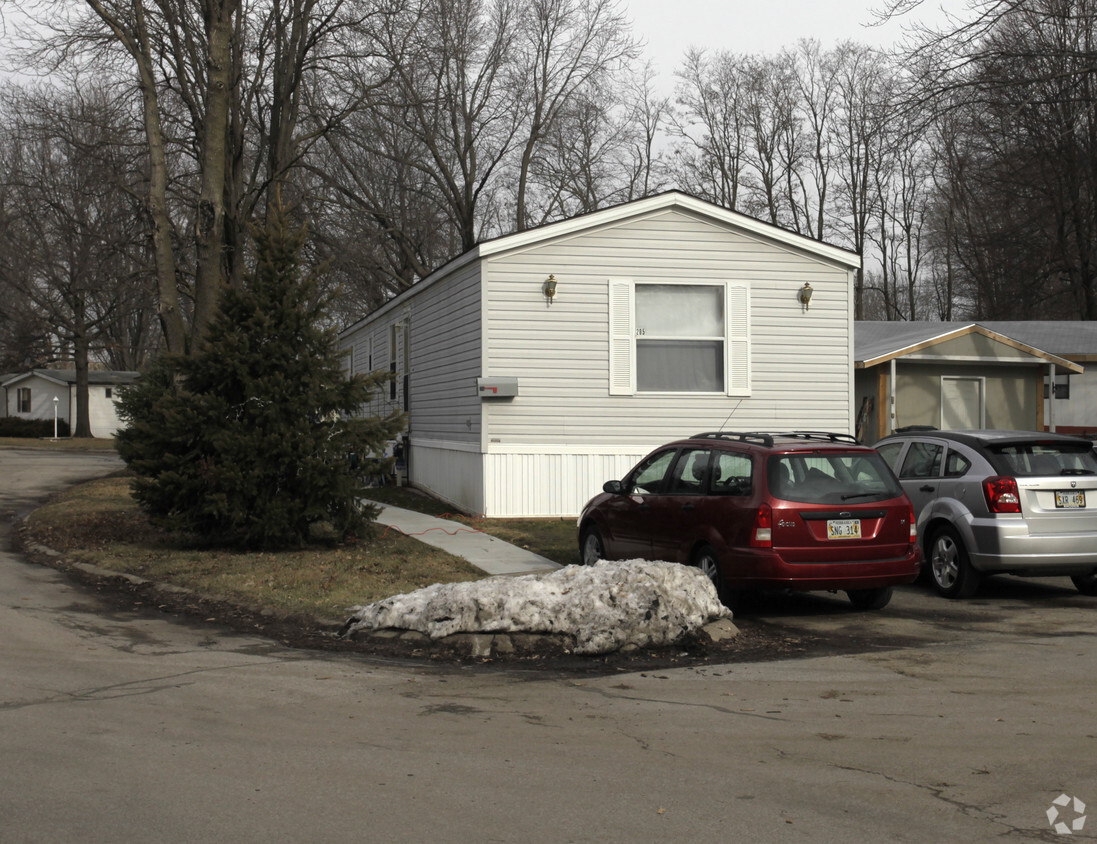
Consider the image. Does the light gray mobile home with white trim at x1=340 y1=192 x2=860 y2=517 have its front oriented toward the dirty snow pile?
yes

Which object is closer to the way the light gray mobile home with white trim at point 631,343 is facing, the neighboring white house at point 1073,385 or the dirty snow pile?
the dirty snow pile

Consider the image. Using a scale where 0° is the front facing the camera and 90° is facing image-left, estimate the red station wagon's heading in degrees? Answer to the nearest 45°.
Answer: approximately 135°

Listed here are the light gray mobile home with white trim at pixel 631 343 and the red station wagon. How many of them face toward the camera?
1

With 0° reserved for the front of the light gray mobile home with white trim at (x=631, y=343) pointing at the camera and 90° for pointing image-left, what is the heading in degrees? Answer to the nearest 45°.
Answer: approximately 0°

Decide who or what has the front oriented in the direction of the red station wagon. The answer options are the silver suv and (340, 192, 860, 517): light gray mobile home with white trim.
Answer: the light gray mobile home with white trim

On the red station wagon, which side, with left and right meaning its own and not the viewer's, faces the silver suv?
right

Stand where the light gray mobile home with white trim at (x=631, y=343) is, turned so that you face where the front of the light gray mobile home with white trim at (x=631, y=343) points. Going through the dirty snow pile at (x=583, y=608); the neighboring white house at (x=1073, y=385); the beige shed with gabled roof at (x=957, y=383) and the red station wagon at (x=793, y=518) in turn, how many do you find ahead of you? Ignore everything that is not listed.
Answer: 2

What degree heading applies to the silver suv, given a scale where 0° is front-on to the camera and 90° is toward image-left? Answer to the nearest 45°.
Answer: approximately 135°

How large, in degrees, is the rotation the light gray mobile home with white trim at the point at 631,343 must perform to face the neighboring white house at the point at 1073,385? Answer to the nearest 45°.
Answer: approximately 135° to its left

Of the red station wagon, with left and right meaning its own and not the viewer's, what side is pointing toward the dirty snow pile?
left

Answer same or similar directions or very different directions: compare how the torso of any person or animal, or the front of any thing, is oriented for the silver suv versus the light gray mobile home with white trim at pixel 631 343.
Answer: very different directions
